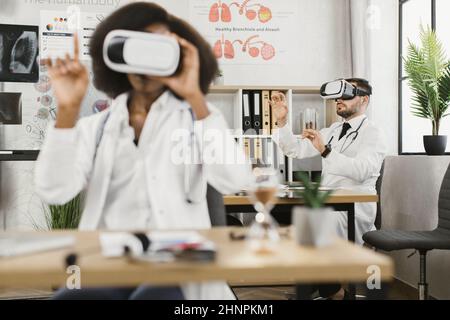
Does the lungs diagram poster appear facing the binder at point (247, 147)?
yes

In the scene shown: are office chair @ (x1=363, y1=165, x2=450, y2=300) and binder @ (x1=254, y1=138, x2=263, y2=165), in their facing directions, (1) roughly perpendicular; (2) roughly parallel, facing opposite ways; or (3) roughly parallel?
roughly perpendicular

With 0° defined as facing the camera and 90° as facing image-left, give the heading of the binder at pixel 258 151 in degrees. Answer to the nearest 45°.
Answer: approximately 0°

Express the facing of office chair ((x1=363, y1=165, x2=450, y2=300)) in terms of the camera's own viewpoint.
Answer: facing to the left of the viewer

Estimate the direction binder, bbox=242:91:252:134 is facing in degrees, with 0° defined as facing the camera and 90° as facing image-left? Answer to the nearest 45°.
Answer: approximately 0°

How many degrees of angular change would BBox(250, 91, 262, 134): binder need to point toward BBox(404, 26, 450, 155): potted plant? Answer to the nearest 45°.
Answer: approximately 45° to its left

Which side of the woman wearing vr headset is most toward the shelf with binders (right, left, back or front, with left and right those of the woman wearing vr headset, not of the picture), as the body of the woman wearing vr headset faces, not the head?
back

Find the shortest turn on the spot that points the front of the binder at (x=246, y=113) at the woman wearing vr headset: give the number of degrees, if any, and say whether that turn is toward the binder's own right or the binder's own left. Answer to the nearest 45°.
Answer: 0° — it already faces them

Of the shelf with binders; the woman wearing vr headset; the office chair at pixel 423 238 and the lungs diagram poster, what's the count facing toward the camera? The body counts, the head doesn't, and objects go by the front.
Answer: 3

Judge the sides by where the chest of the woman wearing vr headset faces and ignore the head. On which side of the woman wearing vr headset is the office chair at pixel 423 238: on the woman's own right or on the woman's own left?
on the woman's own left
